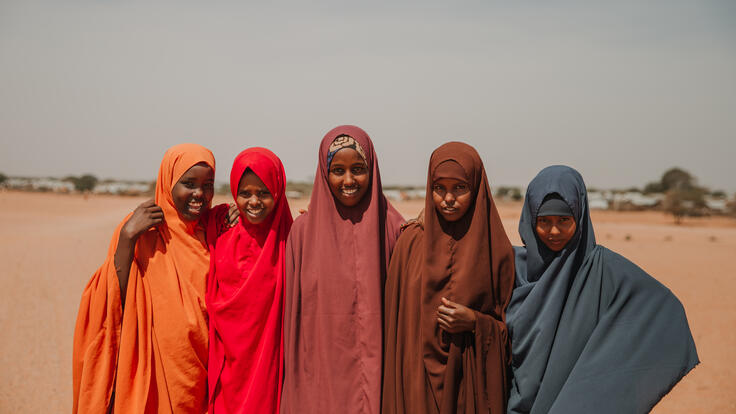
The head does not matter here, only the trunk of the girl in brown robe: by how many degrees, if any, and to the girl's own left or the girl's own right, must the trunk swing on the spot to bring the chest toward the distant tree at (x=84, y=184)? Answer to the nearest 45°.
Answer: approximately 135° to the girl's own right

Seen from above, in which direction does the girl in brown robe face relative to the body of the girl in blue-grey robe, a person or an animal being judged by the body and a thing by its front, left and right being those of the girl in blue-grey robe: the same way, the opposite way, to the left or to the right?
the same way

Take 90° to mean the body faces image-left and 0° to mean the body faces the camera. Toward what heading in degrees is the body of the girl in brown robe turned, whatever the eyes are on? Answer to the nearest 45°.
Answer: approximately 0°

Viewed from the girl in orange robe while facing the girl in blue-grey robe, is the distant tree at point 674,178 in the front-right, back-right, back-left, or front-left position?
front-left

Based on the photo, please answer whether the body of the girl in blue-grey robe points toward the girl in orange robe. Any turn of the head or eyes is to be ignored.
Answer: no

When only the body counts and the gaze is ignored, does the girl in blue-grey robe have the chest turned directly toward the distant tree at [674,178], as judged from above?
no

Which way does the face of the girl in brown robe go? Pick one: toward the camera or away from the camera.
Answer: toward the camera

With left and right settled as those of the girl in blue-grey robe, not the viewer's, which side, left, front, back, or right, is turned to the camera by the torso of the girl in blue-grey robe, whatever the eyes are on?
front

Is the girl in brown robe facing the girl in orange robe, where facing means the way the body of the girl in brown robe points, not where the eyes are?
no

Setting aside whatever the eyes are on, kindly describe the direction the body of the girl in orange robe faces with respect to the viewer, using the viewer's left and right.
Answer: facing the viewer and to the right of the viewer

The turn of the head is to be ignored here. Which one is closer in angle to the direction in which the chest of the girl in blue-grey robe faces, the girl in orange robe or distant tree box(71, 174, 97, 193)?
the girl in orange robe

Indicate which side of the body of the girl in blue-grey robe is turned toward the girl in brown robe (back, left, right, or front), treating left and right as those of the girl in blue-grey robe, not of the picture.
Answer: right

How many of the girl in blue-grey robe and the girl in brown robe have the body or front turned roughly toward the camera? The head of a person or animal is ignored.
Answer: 2
